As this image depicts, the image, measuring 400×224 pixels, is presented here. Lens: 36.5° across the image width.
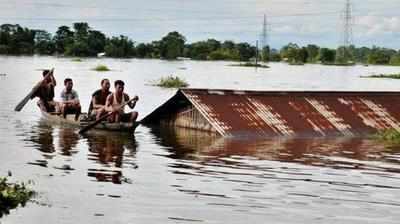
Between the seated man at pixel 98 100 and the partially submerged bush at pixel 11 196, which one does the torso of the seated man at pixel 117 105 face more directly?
the partially submerged bush

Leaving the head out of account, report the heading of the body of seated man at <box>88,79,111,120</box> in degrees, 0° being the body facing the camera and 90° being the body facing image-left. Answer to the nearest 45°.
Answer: approximately 315°

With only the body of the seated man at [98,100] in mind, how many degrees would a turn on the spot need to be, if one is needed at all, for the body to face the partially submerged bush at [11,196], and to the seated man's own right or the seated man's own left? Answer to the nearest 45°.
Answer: approximately 45° to the seated man's own right

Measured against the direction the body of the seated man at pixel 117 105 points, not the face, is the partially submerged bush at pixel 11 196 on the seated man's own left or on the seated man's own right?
on the seated man's own right

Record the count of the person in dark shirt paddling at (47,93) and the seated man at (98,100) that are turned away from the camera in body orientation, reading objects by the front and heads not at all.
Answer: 0

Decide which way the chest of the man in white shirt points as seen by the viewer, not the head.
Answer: toward the camera

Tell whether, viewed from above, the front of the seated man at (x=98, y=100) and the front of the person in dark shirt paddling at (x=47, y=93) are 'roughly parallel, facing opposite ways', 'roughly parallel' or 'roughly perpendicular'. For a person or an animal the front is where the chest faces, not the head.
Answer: roughly parallel

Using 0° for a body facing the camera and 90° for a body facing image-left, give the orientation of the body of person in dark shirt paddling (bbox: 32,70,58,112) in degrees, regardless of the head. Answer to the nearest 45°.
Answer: approximately 315°

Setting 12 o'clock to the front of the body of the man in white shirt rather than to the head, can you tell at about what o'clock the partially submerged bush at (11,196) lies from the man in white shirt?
The partially submerged bush is roughly at 12 o'clock from the man in white shirt.

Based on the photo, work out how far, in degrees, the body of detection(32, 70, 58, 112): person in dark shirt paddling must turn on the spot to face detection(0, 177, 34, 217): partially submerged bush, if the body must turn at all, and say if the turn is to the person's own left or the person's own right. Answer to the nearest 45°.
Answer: approximately 45° to the person's own right
